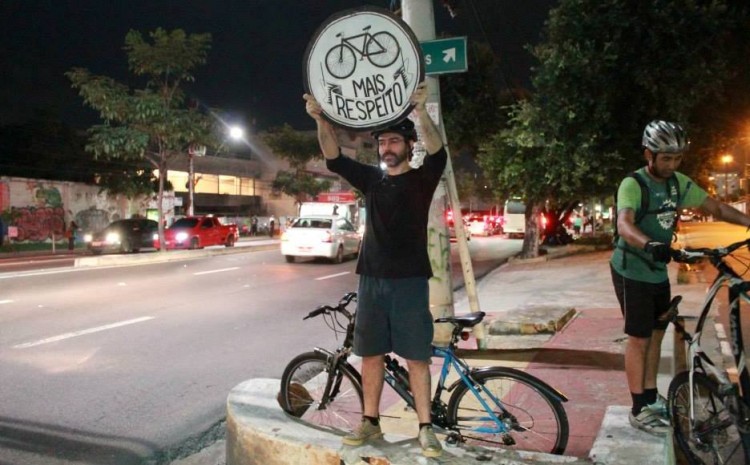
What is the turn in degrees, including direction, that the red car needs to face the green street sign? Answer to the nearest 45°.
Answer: approximately 45° to its left

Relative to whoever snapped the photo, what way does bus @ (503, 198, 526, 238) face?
facing away from the viewer

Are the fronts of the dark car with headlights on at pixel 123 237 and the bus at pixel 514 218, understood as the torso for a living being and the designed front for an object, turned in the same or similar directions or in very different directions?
very different directions

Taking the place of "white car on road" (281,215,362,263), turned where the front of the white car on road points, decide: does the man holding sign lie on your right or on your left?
on your right

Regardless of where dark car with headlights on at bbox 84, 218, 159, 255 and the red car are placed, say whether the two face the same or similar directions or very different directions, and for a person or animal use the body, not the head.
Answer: same or similar directions

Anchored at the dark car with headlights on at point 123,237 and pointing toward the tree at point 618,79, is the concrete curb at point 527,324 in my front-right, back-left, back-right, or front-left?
front-right

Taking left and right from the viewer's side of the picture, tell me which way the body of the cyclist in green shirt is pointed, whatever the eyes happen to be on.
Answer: facing the viewer and to the right of the viewer

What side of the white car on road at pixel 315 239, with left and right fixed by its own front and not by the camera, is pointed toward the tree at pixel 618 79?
right

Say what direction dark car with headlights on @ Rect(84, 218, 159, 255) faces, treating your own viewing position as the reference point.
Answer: facing the viewer and to the left of the viewer

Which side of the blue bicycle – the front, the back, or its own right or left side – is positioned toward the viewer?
left

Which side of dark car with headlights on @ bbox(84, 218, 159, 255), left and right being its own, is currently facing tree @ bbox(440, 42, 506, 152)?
left

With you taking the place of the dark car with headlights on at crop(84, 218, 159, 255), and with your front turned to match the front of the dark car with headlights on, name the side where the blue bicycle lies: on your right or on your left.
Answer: on your left

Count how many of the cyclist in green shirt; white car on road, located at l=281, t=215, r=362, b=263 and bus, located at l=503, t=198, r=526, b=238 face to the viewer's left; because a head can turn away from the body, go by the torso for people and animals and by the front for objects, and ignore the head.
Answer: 0

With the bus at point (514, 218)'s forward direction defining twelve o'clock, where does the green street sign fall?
The green street sign is roughly at 6 o'clock from the bus.
